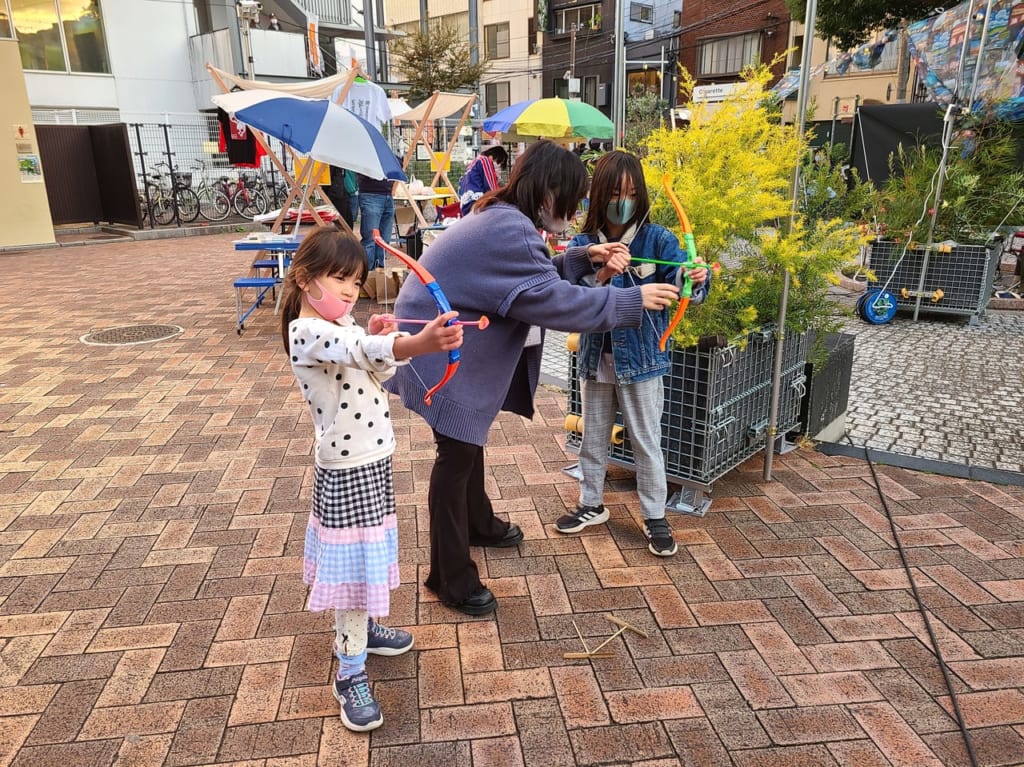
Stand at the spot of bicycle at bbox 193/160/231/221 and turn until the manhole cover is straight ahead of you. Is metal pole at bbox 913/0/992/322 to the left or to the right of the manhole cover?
left

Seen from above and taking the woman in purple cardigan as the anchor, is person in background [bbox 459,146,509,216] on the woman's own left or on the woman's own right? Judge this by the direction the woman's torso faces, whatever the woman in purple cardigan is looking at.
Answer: on the woman's own left

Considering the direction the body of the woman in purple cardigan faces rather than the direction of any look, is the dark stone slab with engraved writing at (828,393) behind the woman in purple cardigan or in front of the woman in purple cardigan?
in front

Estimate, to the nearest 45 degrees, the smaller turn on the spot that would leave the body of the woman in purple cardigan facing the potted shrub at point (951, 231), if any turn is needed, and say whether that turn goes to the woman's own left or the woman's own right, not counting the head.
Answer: approximately 45° to the woman's own left

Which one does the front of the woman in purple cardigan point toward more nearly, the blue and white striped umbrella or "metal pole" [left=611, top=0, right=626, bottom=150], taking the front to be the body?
the metal pole

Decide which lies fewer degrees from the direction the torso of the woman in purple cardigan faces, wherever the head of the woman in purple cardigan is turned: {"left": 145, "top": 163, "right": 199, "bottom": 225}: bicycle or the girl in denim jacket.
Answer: the girl in denim jacket

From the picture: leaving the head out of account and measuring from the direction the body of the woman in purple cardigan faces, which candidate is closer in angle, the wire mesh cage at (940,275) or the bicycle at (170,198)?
the wire mesh cage

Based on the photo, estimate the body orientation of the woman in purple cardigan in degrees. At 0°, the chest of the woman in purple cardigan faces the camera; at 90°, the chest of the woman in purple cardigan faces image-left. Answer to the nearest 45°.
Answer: approximately 270°

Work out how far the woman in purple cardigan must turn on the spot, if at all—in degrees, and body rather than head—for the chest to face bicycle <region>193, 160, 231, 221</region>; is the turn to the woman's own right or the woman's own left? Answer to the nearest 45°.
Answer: approximately 135° to the woman's own left

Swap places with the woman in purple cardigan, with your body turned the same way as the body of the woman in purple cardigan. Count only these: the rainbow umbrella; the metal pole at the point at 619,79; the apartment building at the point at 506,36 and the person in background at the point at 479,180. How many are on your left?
4

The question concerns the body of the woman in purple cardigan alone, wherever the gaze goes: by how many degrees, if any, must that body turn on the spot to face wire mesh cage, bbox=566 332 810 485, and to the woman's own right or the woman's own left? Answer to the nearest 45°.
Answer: approximately 45° to the woman's own left

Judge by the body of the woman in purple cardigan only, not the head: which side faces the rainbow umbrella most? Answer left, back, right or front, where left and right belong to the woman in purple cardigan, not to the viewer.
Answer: left

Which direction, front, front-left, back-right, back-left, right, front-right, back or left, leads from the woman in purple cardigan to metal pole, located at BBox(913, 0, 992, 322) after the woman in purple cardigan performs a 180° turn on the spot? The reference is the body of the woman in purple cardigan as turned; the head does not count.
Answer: back-right
